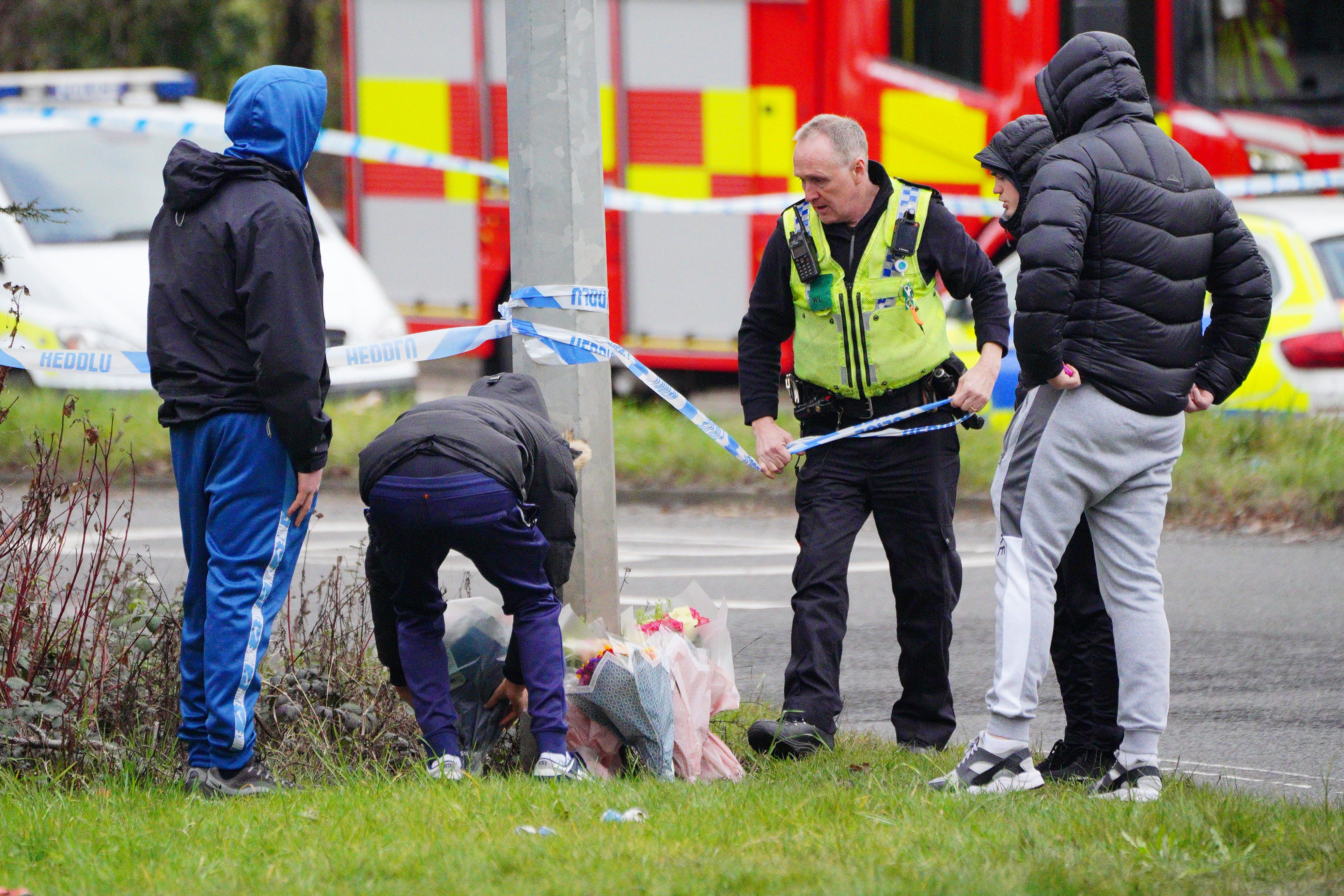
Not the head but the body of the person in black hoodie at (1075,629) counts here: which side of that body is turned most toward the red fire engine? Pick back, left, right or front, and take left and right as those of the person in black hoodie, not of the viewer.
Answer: right

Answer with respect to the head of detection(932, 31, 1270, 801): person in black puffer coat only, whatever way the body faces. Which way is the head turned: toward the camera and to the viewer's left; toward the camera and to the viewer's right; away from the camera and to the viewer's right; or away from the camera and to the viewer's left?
away from the camera and to the viewer's left

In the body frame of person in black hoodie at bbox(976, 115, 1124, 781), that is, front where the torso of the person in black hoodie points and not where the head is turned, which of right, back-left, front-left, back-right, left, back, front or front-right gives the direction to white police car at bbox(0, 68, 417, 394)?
front-right

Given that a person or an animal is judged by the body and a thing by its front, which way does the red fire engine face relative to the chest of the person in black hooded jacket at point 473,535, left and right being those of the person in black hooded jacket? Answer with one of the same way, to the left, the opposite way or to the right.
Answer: to the right

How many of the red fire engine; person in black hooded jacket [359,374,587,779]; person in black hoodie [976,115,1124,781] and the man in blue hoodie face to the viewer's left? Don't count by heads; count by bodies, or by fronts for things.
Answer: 1

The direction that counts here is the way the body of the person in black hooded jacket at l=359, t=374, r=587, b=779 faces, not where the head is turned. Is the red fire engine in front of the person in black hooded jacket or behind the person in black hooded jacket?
in front

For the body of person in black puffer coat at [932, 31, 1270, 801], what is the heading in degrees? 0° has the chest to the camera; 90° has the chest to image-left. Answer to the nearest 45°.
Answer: approximately 135°

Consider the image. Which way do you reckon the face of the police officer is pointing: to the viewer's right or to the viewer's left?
to the viewer's left

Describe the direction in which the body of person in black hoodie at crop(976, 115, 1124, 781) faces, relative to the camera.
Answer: to the viewer's left

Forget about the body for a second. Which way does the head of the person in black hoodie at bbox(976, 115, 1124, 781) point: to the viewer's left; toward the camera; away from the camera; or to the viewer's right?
to the viewer's left

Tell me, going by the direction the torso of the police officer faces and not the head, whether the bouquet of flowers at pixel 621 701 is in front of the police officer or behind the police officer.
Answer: in front

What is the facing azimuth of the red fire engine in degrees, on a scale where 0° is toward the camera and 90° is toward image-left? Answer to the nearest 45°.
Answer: approximately 315°

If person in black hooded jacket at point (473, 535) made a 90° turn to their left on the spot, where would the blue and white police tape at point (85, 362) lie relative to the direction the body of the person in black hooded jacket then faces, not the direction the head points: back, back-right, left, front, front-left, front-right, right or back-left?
front
